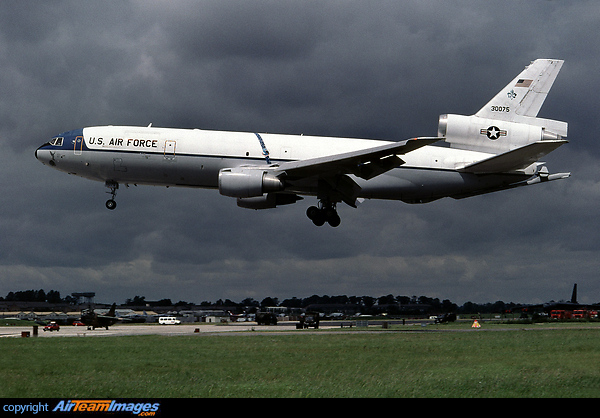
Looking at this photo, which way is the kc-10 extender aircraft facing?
to the viewer's left
